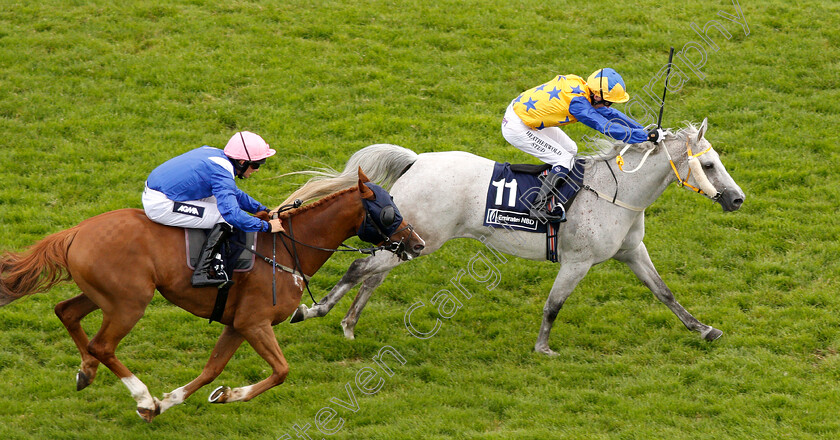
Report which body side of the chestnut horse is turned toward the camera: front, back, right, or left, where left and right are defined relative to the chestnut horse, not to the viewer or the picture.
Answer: right

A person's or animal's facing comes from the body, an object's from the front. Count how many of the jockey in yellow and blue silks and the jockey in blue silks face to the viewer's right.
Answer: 2

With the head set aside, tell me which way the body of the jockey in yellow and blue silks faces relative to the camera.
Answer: to the viewer's right

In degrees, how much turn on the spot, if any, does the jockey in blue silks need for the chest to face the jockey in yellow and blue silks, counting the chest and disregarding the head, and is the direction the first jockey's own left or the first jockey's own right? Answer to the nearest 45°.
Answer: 0° — they already face them

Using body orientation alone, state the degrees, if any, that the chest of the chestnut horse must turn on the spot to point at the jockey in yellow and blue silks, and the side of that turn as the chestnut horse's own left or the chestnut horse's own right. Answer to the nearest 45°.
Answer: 0° — it already faces them

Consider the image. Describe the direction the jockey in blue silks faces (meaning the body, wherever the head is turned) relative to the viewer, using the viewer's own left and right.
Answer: facing to the right of the viewer

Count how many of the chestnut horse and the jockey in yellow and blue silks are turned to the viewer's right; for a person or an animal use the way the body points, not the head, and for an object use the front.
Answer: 2

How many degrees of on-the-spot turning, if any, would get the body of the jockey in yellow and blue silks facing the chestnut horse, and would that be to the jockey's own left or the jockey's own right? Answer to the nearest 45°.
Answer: approximately 135° to the jockey's own right
